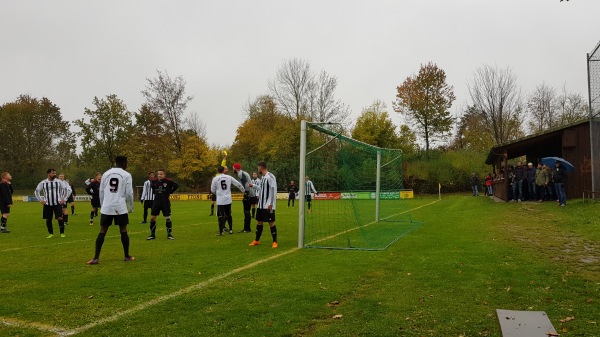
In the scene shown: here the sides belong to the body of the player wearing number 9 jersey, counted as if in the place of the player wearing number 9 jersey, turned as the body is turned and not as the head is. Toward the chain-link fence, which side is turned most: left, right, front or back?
right

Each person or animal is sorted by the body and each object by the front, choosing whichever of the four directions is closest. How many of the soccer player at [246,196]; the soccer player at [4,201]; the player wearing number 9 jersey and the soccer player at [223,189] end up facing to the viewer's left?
1

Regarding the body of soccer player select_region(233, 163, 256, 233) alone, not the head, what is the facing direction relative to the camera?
to the viewer's left

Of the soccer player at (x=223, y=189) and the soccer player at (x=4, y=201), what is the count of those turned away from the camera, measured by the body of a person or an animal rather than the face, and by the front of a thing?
1

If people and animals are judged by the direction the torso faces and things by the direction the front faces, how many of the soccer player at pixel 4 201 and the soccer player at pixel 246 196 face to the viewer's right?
1

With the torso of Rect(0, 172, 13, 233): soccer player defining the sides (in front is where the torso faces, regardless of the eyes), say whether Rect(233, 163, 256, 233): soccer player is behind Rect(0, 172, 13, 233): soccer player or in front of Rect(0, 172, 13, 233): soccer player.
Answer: in front

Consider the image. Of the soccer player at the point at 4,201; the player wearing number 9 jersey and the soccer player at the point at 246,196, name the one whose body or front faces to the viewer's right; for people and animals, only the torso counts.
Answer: the soccer player at the point at 4,201

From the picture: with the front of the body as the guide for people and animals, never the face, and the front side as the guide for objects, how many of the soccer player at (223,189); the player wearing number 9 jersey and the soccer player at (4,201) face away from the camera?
2

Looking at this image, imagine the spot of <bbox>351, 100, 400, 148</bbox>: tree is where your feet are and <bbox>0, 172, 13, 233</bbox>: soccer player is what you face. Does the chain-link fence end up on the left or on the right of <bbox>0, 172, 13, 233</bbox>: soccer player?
left

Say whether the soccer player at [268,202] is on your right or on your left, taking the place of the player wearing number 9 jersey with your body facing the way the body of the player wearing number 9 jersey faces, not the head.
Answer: on your right

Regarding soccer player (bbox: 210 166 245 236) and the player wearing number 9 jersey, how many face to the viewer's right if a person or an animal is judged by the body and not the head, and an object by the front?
0

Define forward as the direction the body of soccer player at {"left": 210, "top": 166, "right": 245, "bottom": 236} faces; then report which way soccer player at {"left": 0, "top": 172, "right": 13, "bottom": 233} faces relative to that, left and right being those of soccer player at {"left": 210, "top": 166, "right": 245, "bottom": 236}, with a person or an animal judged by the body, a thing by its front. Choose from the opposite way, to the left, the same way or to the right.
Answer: to the right

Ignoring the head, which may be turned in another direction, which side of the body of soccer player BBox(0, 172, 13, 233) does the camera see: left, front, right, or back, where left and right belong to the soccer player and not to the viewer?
right

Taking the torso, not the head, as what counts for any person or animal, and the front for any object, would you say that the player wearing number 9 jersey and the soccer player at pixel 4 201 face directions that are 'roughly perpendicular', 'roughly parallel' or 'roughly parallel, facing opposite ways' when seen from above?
roughly perpendicular

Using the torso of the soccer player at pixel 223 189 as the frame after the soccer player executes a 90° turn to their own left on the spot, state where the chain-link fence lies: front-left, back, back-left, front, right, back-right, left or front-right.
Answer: back

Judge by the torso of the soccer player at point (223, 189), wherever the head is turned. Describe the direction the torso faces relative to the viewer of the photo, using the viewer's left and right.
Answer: facing away from the viewer
